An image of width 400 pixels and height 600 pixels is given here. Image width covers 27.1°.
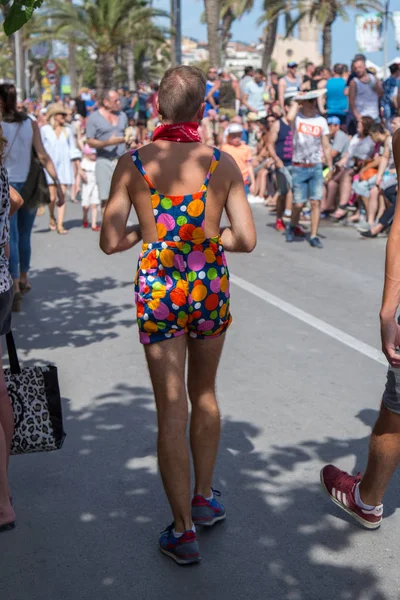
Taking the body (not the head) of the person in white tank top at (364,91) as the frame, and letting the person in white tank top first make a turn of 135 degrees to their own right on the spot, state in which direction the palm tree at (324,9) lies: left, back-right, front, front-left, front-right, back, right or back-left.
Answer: front

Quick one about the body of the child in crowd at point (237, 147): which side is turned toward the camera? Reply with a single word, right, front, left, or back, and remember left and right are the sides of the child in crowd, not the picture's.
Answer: front

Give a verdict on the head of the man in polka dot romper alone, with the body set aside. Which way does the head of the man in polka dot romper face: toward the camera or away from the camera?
away from the camera

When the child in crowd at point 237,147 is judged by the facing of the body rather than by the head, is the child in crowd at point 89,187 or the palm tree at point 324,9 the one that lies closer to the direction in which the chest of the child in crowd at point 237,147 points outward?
the child in crowd

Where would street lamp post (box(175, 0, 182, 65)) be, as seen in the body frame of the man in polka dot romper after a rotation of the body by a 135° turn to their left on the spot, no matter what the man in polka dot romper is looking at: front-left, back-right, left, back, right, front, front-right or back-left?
back-right

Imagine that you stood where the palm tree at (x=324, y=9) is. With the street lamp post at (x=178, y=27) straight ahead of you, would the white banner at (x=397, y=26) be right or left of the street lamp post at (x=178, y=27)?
left

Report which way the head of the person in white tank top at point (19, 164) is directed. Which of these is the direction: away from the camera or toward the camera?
away from the camera

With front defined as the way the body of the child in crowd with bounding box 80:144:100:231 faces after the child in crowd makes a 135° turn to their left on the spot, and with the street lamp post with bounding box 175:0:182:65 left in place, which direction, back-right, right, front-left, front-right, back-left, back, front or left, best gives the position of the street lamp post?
front

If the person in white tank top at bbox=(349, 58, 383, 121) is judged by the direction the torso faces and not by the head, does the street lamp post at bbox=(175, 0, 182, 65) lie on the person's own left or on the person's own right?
on the person's own right

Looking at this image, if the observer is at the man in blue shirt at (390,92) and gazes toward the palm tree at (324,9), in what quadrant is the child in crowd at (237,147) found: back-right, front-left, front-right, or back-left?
back-left

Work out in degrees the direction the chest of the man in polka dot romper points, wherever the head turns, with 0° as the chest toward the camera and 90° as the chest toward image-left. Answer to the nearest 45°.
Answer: approximately 180°
